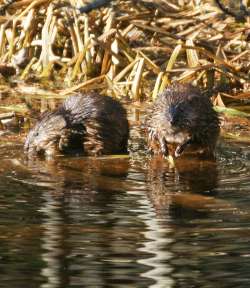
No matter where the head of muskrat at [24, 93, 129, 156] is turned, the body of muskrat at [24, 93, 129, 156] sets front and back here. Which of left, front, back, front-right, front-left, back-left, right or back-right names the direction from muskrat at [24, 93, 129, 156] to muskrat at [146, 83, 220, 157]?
back

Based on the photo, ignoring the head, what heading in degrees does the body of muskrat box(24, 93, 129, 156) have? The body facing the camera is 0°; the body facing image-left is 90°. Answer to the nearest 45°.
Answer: approximately 90°
